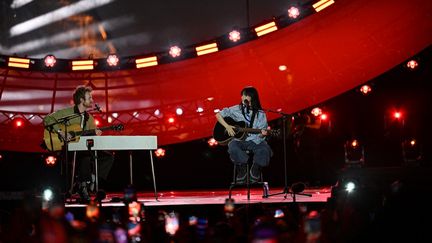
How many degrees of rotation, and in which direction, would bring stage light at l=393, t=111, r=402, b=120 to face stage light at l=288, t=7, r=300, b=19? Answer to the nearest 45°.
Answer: approximately 45° to its right

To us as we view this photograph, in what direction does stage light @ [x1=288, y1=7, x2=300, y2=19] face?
facing the viewer

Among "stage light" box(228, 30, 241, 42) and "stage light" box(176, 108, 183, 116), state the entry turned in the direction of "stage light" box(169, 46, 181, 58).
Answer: "stage light" box(176, 108, 183, 116)

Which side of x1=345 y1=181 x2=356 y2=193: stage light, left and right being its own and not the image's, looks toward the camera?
front

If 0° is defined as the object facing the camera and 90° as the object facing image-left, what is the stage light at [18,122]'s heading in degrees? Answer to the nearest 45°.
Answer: approximately 0°

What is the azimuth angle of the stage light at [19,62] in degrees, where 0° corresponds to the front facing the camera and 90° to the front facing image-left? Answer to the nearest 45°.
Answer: approximately 0°

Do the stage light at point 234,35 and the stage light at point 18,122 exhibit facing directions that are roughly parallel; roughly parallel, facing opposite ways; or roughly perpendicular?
roughly parallel

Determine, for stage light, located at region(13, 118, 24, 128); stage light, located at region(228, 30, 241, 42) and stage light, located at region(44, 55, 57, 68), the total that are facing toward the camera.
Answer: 3

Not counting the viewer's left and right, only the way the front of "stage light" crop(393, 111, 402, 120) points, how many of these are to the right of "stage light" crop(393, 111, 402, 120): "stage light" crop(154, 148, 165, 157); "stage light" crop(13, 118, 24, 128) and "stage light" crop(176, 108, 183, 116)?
3

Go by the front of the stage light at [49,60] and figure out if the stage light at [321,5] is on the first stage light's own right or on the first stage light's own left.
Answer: on the first stage light's own left

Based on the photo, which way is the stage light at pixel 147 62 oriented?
toward the camera

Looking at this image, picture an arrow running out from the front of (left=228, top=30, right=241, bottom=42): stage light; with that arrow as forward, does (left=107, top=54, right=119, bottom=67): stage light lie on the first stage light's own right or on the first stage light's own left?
on the first stage light's own right

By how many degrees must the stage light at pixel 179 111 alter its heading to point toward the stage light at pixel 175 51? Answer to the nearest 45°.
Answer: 0° — it already faces it

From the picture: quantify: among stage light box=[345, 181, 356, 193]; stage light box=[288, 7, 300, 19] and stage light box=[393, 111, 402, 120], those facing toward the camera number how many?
3

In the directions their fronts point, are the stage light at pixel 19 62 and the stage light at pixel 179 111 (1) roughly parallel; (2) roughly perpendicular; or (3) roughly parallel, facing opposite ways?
roughly parallel

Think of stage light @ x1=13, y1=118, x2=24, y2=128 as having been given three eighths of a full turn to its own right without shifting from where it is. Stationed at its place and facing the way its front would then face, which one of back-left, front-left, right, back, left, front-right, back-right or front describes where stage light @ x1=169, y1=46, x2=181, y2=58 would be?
back

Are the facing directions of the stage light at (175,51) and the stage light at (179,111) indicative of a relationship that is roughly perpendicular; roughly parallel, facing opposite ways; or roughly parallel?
roughly parallel
